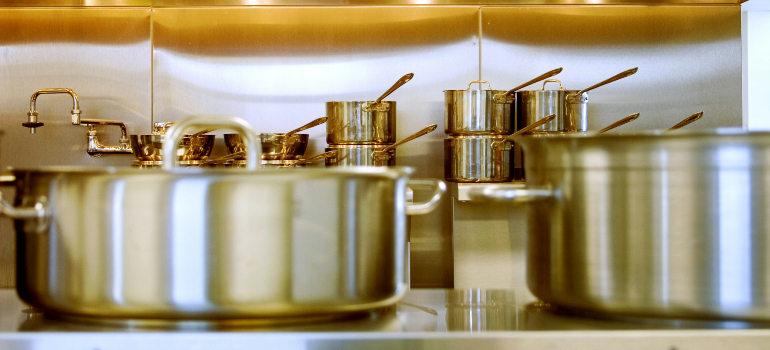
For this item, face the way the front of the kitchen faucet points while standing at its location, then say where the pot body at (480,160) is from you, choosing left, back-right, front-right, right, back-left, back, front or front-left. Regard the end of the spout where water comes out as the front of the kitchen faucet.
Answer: back-left

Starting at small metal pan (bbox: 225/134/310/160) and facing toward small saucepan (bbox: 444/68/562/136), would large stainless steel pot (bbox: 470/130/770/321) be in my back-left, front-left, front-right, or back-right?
front-right

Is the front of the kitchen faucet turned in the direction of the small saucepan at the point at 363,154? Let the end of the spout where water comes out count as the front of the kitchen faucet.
no

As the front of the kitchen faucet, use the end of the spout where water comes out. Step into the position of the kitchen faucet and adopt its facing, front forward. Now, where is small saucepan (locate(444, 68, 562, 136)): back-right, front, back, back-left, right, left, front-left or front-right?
back-left

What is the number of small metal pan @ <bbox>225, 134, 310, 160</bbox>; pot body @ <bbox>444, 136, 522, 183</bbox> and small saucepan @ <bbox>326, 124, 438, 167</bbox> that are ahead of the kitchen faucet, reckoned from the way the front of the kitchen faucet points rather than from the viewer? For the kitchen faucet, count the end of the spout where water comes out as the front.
0

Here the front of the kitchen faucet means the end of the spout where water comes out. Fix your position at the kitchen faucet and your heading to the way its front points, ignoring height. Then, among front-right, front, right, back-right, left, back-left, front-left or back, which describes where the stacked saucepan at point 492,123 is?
back-left

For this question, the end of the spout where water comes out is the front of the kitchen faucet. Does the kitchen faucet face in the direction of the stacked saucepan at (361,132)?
no

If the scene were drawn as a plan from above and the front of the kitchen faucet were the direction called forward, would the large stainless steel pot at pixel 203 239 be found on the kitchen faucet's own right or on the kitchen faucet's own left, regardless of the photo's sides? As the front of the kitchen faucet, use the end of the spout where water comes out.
on the kitchen faucet's own left
